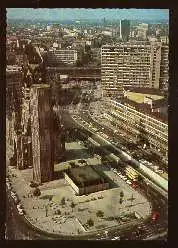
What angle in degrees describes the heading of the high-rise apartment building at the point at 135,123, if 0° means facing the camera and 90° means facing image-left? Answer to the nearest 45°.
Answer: approximately 45°

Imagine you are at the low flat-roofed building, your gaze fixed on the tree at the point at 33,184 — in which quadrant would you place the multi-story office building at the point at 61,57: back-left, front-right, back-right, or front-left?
front-right

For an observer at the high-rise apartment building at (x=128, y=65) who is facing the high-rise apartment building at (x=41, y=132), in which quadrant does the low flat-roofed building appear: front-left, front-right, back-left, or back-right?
front-left

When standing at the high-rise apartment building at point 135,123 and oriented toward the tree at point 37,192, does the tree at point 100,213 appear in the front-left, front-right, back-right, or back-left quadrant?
front-left
